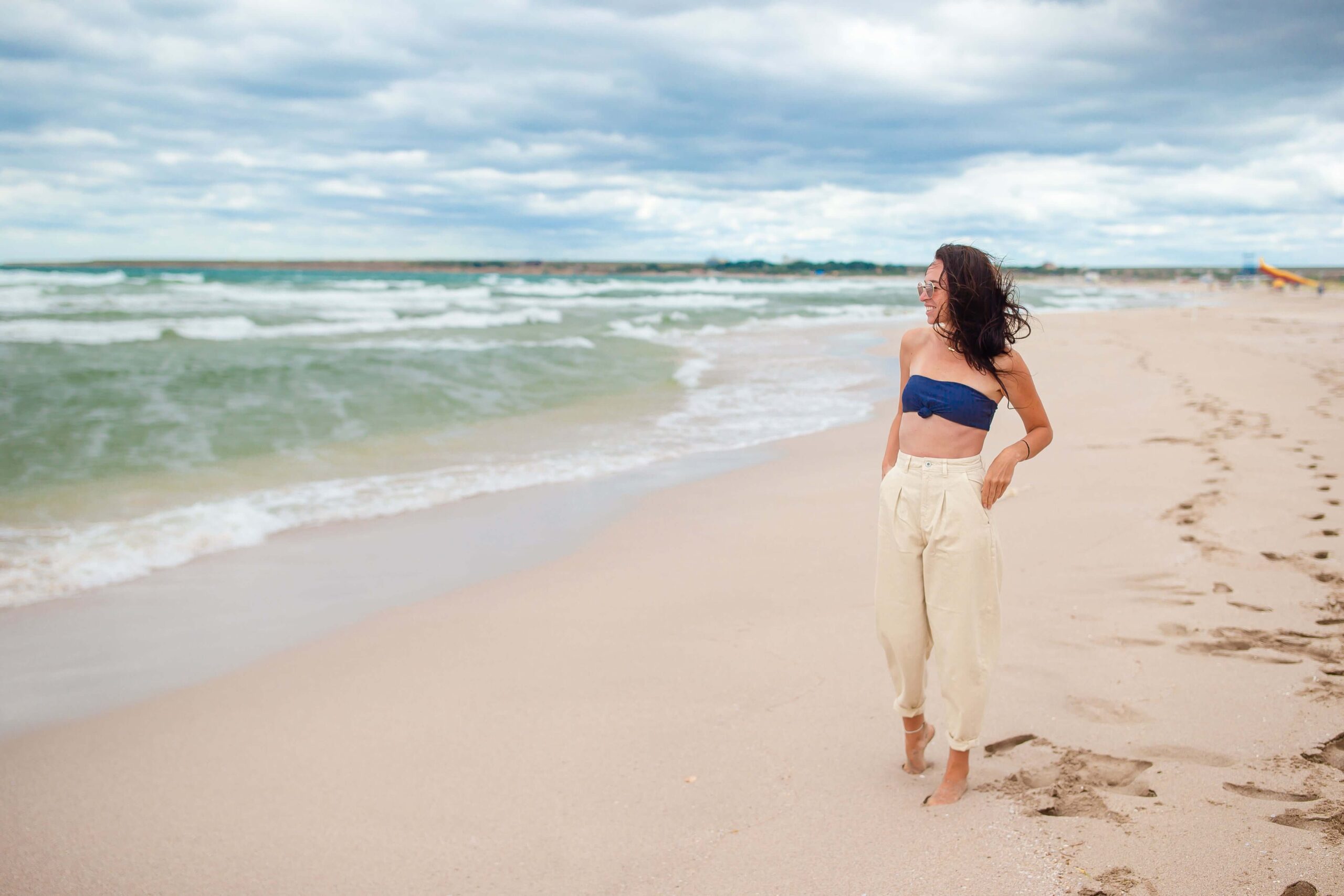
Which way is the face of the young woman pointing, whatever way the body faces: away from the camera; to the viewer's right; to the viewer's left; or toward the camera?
to the viewer's left

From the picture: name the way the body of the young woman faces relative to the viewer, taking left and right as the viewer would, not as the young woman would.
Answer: facing the viewer and to the left of the viewer
